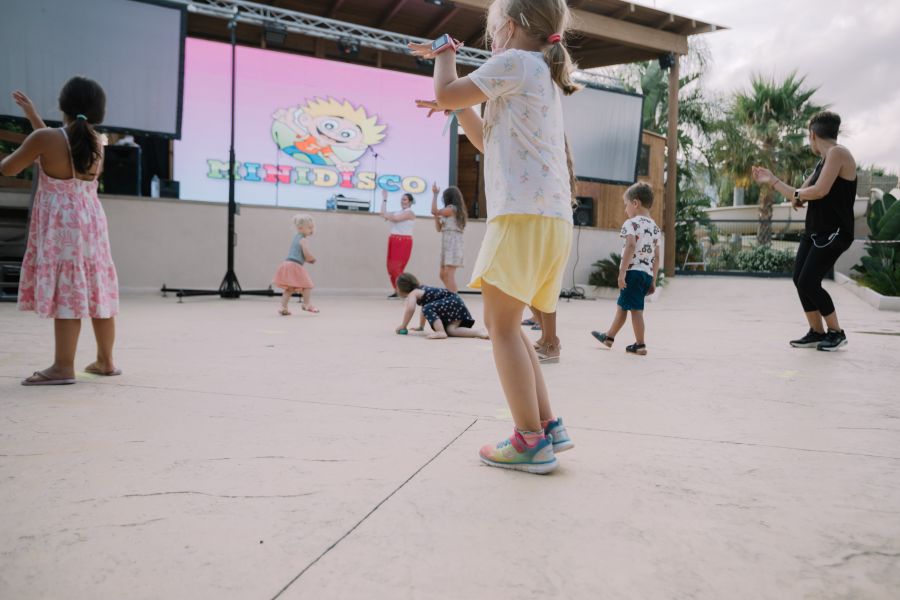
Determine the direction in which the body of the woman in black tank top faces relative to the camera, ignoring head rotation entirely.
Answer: to the viewer's left

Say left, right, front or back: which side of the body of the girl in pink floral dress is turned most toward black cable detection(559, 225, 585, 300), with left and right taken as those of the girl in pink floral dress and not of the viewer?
right

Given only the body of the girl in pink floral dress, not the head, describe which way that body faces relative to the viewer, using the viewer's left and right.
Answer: facing away from the viewer and to the left of the viewer

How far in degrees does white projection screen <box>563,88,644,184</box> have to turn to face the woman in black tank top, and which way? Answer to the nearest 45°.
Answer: approximately 45° to its left

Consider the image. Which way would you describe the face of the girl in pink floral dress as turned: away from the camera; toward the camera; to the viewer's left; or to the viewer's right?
away from the camera

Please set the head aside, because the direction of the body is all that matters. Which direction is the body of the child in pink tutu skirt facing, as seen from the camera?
to the viewer's right

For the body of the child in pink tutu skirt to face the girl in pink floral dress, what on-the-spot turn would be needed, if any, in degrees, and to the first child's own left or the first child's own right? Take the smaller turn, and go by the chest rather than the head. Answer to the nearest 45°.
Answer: approximately 90° to the first child's own right

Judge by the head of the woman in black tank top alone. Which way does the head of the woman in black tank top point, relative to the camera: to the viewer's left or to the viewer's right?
to the viewer's left
